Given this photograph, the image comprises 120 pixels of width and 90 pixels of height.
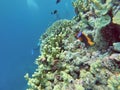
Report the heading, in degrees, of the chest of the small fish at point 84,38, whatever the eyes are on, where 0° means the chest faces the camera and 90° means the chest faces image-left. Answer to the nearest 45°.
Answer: approximately 90°
